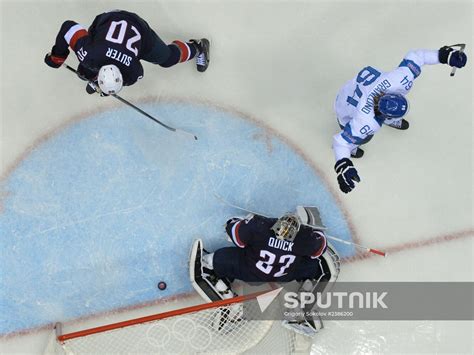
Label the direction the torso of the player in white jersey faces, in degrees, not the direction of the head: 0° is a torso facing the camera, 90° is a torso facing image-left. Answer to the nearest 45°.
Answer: approximately 315°

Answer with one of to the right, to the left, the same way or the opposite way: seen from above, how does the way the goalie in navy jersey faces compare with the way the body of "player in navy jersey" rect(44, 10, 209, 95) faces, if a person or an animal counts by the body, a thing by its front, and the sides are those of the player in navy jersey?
the opposite way

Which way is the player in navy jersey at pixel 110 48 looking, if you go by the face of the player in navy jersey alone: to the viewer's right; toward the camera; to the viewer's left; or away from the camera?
toward the camera

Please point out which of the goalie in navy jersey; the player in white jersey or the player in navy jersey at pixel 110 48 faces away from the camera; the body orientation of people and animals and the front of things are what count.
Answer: the goalie in navy jersey

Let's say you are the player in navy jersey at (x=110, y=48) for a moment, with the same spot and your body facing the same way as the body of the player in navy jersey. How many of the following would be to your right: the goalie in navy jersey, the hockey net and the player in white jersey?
0

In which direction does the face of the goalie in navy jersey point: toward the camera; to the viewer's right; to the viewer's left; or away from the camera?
away from the camera

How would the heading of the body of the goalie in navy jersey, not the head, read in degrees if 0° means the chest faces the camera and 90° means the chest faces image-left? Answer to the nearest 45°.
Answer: approximately 180°
